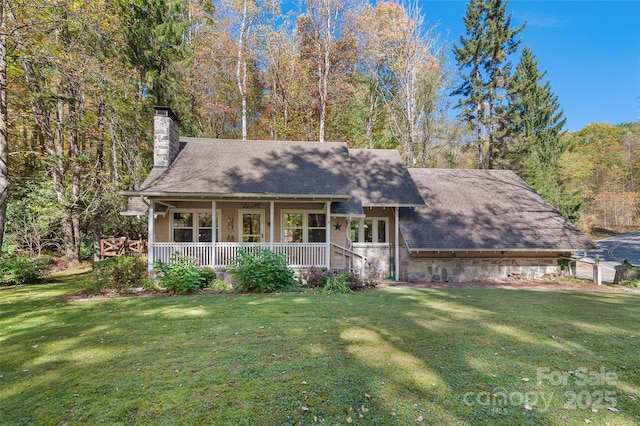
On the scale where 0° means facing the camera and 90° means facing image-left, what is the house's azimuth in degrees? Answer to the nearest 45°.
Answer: approximately 0°

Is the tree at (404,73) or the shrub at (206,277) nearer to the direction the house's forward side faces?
the shrub

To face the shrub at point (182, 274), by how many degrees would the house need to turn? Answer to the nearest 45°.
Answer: approximately 45° to its right

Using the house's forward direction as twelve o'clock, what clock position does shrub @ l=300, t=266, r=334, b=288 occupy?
The shrub is roughly at 12 o'clock from the house.

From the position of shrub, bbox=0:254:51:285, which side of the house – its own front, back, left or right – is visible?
right

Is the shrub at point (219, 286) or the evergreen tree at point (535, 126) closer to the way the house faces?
the shrub

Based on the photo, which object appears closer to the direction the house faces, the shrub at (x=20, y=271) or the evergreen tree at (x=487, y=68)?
the shrub

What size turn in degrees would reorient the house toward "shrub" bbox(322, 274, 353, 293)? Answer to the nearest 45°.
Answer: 0° — it already faces it

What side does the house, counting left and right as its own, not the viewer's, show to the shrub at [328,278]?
front

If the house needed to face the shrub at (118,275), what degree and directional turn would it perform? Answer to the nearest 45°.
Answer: approximately 45° to its right

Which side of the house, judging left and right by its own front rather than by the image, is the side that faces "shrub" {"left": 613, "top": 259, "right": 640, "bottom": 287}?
left
